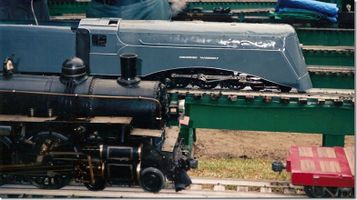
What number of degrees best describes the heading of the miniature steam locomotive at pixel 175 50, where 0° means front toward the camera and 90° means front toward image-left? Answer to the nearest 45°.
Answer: approximately 270°

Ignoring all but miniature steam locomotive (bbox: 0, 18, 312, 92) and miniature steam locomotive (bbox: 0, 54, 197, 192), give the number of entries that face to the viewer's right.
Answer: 2

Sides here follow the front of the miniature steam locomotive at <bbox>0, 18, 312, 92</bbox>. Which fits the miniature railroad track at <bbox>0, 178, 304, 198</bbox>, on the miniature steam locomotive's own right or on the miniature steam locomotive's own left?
on the miniature steam locomotive's own right

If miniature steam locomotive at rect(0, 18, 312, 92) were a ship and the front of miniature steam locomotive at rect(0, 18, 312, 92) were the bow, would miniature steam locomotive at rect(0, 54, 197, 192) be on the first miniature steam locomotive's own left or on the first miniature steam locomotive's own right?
on the first miniature steam locomotive's own right

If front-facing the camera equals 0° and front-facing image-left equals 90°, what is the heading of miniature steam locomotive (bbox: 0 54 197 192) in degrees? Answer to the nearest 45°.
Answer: approximately 270°

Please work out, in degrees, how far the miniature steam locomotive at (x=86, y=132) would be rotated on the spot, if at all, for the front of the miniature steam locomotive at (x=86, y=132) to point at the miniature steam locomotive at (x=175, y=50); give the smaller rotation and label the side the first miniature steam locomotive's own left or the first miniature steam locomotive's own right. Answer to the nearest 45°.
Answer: approximately 45° to the first miniature steam locomotive's own left
